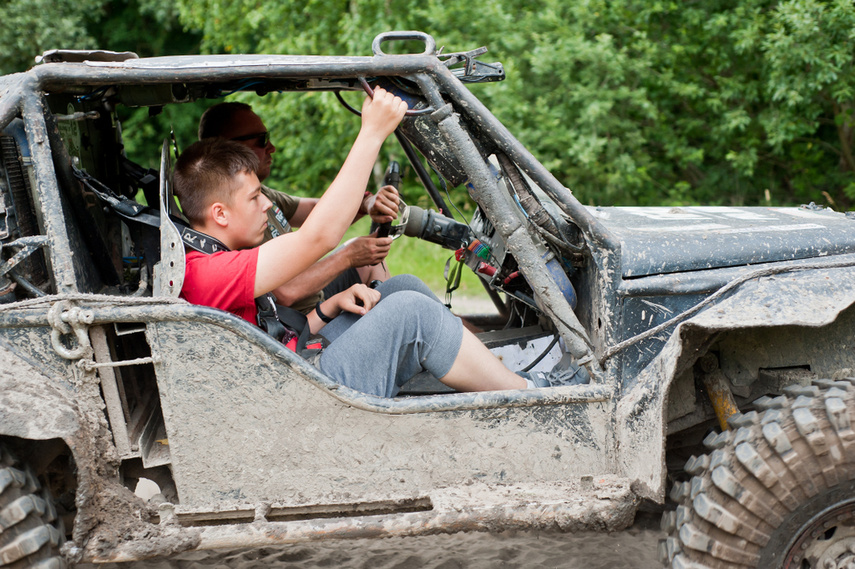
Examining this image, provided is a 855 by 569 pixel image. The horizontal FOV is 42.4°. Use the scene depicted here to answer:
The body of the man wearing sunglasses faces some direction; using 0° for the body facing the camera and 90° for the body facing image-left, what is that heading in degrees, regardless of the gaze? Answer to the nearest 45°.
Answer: approximately 270°

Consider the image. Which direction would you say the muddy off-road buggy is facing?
to the viewer's right

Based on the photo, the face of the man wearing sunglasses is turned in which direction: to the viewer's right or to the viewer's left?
to the viewer's right

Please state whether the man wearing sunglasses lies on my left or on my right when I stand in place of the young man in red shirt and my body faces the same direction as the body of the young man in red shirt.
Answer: on my left

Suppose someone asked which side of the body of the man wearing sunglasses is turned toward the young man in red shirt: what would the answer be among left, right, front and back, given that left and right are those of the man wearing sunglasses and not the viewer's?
right

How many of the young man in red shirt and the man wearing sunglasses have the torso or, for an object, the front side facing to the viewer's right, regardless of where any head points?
2

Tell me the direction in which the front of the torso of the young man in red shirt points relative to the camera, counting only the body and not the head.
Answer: to the viewer's right

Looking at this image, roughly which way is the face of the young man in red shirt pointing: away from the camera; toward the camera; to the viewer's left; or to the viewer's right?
to the viewer's right
